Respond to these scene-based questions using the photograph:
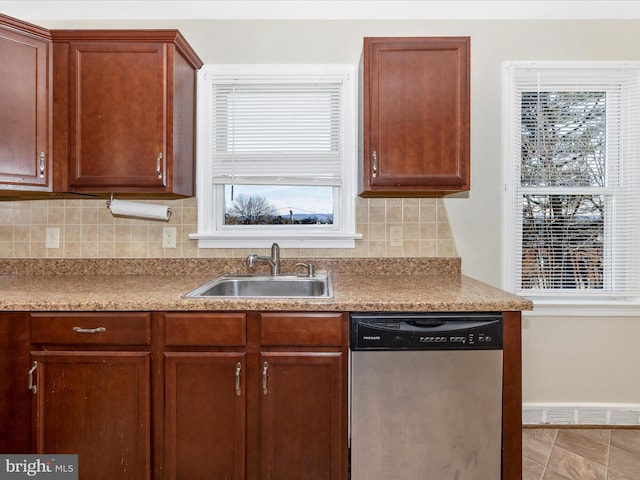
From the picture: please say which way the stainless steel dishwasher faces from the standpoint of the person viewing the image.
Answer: facing the viewer

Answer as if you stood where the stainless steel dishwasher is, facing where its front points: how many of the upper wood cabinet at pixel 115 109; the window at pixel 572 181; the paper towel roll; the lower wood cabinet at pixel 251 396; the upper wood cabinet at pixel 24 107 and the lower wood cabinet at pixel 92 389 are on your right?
5

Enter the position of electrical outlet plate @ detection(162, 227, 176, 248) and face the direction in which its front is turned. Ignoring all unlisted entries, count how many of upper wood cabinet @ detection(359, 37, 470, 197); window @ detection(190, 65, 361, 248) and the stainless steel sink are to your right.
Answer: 0

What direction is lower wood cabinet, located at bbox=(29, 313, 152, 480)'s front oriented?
toward the camera

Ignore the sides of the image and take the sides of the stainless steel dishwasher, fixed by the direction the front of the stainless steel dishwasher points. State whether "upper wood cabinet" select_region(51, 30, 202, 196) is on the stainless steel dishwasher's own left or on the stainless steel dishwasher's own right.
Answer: on the stainless steel dishwasher's own right

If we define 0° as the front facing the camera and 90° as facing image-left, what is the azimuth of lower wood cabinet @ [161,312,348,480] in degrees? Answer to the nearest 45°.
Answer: approximately 0°

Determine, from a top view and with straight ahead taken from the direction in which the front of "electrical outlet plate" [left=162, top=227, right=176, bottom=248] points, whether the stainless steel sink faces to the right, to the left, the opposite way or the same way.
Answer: the same way

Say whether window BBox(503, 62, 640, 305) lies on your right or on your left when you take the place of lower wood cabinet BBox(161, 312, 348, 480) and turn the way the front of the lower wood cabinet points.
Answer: on your left

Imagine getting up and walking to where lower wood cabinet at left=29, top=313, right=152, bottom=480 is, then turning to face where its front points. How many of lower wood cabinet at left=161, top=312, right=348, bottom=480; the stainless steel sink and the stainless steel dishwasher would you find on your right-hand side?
0

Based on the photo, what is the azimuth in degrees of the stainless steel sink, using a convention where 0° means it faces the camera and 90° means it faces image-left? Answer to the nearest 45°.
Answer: approximately 0°

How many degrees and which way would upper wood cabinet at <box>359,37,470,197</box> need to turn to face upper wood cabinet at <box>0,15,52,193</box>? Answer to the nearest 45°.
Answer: approximately 90° to its right

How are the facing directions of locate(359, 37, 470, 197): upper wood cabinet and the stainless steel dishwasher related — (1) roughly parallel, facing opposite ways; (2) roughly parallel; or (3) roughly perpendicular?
roughly parallel

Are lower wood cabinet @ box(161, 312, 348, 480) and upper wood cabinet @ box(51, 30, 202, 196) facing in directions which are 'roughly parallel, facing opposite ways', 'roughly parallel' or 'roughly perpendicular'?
roughly parallel

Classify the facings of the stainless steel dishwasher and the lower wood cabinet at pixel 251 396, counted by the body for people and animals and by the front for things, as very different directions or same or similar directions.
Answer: same or similar directions

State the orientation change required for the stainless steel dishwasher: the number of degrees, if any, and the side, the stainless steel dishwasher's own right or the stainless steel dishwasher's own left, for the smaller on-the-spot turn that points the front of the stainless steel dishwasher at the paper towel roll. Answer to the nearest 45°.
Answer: approximately 90° to the stainless steel dishwasher's own right
